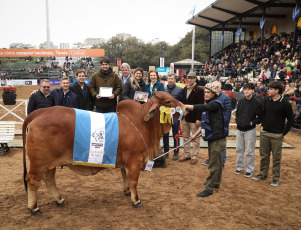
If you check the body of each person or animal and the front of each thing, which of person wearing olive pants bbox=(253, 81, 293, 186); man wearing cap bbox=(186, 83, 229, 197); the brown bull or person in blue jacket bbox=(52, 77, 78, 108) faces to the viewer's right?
the brown bull

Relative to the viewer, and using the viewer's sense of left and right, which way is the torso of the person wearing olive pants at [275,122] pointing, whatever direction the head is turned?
facing the viewer and to the left of the viewer

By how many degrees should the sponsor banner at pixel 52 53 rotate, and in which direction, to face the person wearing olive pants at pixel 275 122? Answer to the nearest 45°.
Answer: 0° — it already faces them

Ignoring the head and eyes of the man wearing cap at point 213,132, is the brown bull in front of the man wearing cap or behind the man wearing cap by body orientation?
in front

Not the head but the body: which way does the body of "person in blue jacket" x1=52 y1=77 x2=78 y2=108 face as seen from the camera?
toward the camera

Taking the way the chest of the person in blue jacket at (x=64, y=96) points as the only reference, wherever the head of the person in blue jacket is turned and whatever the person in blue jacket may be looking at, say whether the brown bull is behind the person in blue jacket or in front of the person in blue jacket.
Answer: in front

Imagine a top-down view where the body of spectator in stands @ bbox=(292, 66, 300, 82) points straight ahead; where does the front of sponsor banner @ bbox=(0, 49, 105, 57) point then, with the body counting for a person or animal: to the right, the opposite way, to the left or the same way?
to the left

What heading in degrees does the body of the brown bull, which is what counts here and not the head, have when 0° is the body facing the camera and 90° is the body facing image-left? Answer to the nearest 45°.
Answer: approximately 270°

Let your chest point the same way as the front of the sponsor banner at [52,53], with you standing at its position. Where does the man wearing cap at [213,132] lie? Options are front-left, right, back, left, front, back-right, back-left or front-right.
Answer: front

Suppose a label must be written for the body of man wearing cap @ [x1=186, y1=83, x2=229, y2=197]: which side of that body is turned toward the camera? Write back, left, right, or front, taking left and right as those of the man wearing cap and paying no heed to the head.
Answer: left

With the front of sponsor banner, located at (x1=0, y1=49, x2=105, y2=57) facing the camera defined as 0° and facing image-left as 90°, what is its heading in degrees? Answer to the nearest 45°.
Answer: approximately 0°

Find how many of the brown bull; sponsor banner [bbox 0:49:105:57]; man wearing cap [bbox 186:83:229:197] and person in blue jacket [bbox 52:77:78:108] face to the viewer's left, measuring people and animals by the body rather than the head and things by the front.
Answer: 1

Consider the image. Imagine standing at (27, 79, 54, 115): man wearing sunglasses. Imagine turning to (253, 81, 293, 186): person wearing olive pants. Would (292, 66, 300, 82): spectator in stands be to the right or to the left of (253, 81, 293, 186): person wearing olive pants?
left

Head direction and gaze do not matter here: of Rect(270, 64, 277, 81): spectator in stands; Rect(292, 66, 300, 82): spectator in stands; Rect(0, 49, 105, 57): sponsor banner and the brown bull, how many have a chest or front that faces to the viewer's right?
1

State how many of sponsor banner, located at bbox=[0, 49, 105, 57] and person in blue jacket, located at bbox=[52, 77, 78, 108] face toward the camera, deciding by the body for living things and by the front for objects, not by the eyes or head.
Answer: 2
